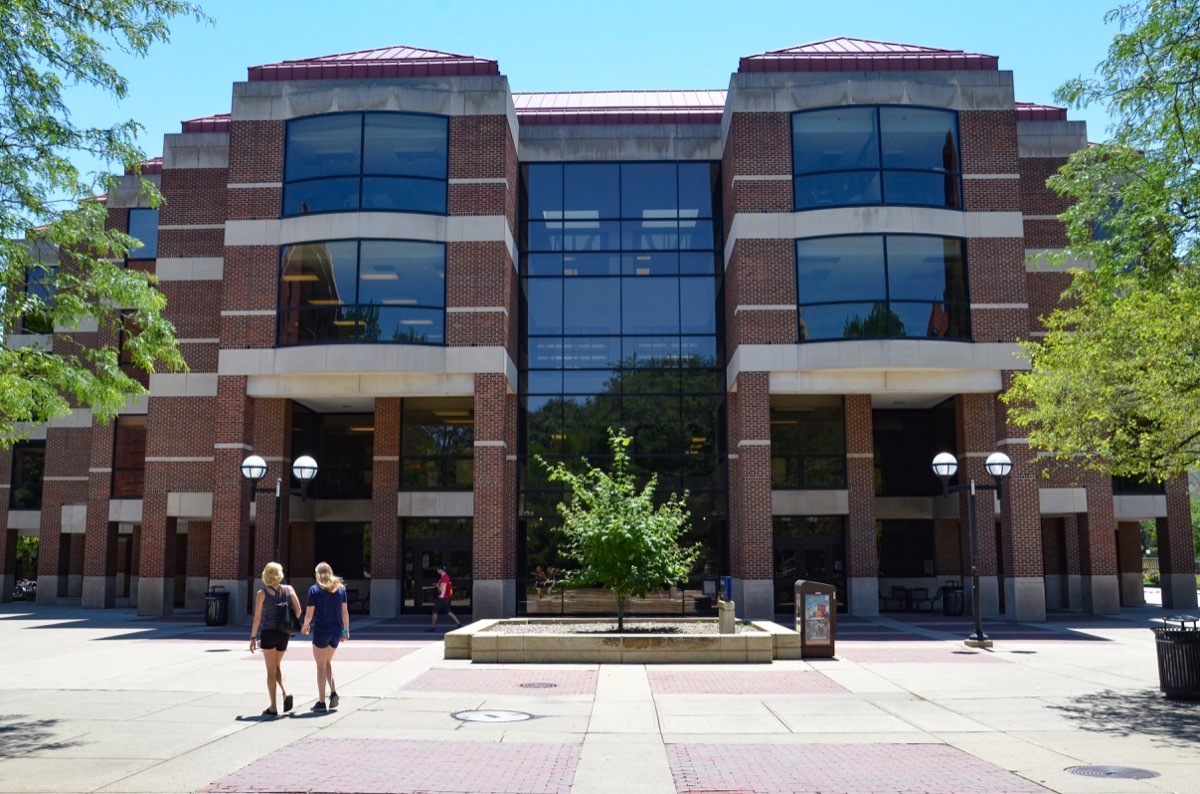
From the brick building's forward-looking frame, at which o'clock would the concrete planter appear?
The concrete planter is roughly at 12 o'clock from the brick building.

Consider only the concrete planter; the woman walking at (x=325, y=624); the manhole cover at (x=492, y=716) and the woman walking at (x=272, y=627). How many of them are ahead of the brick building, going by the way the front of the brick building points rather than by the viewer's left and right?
4

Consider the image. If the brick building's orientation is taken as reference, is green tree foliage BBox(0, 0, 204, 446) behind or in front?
in front

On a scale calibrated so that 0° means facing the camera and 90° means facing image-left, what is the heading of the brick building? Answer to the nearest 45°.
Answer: approximately 0°

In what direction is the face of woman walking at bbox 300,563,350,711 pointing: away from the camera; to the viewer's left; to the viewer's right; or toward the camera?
away from the camera

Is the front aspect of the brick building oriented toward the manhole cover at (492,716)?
yes

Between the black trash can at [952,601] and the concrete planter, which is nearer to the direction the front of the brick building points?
the concrete planter

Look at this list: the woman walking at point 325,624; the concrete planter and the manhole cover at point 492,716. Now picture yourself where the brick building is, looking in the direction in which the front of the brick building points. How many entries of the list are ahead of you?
3

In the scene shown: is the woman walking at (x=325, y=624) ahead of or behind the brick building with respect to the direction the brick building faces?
ahead

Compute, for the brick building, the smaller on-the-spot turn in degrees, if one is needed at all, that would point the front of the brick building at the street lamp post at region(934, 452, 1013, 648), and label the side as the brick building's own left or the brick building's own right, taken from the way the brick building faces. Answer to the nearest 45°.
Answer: approximately 45° to the brick building's own left

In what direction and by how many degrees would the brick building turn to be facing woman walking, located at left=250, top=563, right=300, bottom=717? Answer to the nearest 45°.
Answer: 0° — it already faces them

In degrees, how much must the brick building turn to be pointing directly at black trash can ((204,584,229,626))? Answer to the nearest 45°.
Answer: approximately 90° to its right

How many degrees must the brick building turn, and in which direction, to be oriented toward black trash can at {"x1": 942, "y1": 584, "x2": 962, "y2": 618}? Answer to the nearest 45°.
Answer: approximately 90° to its left
